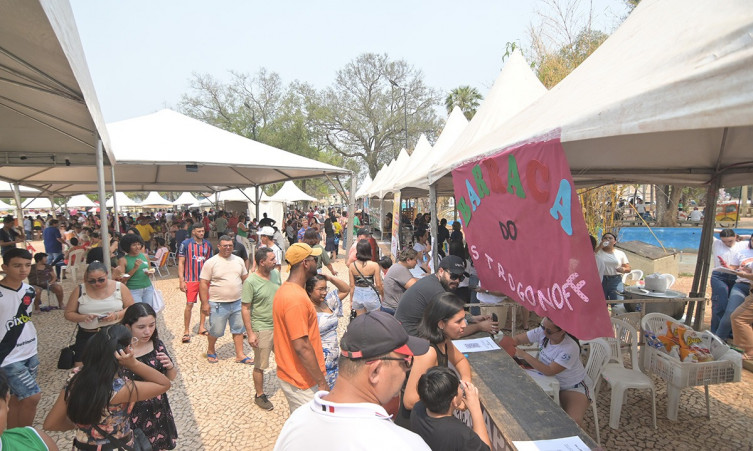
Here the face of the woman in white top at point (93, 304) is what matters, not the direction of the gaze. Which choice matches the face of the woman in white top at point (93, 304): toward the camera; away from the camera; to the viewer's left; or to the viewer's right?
toward the camera

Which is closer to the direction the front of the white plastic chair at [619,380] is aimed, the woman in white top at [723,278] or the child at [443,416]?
the child

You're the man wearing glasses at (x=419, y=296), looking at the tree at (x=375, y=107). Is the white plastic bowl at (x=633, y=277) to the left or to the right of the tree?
right

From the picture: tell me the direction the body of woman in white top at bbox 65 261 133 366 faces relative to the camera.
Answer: toward the camera

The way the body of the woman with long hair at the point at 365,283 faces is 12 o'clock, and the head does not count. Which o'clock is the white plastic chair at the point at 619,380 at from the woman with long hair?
The white plastic chair is roughly at 4 o'clock from the woman with long hair.

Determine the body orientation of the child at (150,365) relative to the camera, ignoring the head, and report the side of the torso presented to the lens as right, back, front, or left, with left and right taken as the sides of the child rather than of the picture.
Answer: front

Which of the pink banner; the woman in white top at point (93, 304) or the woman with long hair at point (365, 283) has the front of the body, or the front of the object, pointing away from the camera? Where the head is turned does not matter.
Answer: the woman with long hair

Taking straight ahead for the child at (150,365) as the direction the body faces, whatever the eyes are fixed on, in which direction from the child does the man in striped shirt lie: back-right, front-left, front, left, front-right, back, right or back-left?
back

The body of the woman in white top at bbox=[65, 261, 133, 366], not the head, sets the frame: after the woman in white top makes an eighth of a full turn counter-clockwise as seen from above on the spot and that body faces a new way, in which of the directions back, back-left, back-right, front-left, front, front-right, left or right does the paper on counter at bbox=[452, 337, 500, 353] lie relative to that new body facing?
front

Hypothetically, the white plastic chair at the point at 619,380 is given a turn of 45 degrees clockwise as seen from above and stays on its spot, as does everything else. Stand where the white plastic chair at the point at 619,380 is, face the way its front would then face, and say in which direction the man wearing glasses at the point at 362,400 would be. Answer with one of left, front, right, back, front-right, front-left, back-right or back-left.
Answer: front

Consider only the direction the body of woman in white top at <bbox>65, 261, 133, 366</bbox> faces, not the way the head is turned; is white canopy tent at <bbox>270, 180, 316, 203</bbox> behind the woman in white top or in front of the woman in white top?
behind

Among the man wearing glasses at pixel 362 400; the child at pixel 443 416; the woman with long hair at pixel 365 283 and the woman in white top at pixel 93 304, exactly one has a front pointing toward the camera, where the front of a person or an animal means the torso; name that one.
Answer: the woman in white top

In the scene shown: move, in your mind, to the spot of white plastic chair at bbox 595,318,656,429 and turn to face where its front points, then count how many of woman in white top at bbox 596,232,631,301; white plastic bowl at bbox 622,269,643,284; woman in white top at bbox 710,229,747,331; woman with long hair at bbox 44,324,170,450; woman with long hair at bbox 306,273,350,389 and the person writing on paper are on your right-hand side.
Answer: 3

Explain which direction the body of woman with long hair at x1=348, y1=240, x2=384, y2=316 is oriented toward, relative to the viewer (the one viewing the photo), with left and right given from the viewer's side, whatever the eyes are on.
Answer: facing away from the viewer
